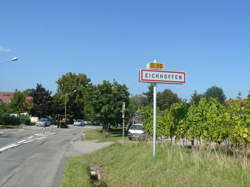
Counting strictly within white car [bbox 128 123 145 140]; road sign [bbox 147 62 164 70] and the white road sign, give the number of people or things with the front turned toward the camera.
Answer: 3

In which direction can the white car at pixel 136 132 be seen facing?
toward the camera

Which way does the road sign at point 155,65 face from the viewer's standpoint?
toward the camera

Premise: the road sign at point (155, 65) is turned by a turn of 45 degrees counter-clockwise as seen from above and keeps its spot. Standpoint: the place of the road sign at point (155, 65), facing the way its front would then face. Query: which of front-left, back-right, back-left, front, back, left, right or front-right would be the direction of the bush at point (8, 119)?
back

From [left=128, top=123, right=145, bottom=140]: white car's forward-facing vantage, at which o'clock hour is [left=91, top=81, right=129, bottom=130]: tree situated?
The tree is roughly at 5 o'clock from the white car.

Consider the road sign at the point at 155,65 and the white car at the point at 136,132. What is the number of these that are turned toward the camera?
2

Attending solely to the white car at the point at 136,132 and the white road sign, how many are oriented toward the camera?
2

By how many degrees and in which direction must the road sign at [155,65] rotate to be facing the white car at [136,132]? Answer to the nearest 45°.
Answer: approximately 180°

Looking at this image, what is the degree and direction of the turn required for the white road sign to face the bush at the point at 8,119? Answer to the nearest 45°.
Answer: approximately 135° to its right

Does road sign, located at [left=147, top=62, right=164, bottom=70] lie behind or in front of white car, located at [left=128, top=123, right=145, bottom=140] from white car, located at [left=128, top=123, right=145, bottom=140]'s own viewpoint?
in front
